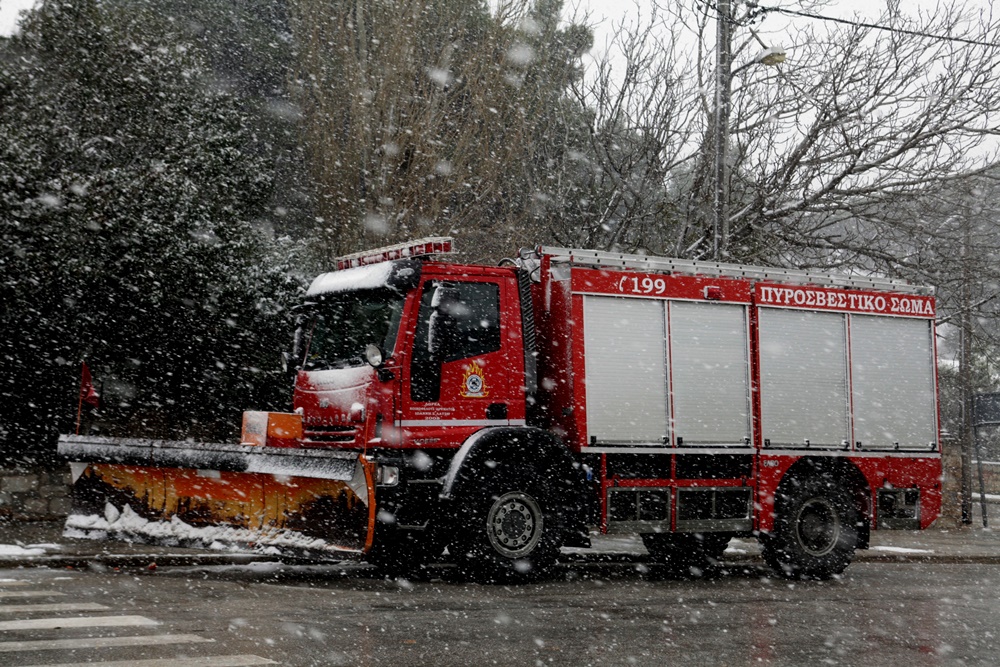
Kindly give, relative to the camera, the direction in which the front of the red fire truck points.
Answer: facing the viewer and to the left of the viewer

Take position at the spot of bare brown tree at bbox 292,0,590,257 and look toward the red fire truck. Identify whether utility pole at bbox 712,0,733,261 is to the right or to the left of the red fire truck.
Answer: left

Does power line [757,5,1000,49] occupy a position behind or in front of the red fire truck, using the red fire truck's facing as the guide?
behind

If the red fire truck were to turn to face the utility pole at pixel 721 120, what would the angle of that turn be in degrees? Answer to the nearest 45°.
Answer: approximately 180°

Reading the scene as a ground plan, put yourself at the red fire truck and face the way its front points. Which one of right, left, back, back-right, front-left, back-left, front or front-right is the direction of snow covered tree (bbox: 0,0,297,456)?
right

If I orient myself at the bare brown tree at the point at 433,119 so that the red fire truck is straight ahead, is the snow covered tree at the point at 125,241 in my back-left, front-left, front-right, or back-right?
front-right

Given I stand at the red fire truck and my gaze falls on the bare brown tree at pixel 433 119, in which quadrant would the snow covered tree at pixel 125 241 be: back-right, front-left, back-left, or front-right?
front-left

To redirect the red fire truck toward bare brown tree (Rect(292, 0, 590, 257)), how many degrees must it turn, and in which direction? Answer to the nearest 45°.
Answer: approximately 135° to its right
